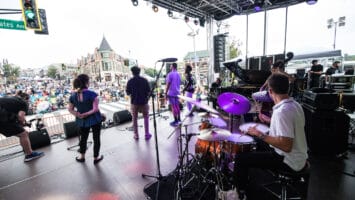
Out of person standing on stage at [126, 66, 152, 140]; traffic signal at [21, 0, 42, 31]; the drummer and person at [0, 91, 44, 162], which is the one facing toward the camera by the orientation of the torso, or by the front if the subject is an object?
the traffic signal

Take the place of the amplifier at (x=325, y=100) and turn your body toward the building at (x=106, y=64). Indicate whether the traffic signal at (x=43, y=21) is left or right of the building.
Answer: left

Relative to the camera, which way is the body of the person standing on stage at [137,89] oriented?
away from the camera

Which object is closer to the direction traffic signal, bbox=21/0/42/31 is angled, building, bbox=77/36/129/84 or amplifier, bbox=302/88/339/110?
the amplifier

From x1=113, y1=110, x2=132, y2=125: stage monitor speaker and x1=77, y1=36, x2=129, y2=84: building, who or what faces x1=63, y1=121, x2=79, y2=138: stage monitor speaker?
the building

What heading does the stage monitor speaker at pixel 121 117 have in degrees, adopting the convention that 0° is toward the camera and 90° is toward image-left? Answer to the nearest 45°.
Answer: approximately 315°

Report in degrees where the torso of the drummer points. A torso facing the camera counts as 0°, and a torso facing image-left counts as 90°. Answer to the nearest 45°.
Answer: approximately 135°

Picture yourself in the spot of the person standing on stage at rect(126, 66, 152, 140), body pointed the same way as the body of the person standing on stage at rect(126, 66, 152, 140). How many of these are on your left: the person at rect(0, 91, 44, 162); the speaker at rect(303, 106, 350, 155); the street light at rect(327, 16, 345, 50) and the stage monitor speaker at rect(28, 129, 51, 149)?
2

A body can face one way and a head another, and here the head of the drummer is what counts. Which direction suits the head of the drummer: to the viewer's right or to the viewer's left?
to the viewer's left
